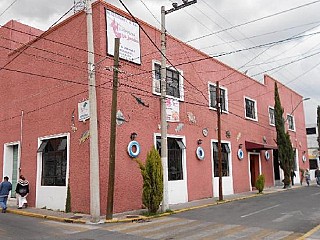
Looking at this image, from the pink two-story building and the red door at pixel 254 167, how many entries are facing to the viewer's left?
0

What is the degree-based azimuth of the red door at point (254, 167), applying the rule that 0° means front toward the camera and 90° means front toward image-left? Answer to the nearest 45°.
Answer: approximately 315°

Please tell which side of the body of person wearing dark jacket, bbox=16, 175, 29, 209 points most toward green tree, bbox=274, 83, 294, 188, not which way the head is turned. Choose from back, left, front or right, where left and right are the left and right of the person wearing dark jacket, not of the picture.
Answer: left

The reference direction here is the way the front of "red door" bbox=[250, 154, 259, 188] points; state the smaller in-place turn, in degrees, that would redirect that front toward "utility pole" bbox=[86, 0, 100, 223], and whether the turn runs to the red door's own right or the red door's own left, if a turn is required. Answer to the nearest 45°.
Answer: approximately 45° to the red door's own right

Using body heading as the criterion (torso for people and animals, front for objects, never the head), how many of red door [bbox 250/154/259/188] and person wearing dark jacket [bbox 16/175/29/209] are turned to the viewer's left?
0

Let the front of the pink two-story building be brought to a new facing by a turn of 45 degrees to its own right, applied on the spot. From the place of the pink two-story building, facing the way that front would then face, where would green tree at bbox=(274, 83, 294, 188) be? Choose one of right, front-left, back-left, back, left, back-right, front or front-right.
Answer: back-left

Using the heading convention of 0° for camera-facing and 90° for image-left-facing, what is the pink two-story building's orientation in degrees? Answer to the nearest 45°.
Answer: approximately 315°

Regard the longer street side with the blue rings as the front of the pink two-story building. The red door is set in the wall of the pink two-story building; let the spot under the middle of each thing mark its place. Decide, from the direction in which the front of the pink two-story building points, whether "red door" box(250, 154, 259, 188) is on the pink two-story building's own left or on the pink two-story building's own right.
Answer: on the pink two-story building's own left

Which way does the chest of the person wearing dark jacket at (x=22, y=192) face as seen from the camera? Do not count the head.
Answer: toward the camera

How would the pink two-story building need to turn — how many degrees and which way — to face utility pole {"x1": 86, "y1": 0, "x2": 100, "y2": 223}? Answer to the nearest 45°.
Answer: approximately 45° to its right
